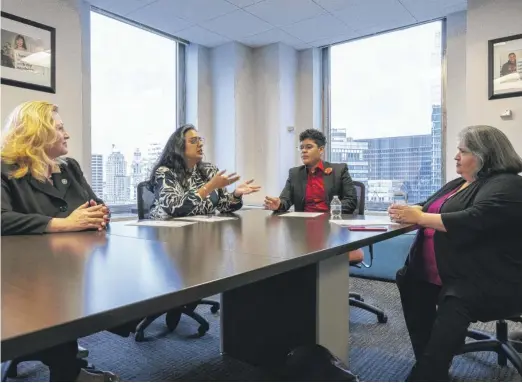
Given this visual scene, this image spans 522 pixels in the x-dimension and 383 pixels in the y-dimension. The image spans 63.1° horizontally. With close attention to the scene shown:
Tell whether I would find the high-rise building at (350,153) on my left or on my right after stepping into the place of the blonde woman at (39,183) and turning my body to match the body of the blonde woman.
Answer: on my left

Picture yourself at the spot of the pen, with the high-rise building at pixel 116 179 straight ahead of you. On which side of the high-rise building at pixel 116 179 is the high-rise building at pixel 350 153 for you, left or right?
right

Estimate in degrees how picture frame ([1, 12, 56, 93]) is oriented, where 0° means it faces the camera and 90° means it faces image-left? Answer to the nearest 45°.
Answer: approximately 315°

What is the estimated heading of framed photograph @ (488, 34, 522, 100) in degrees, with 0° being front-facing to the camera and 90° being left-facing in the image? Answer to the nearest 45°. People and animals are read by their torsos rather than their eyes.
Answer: approximately 45°

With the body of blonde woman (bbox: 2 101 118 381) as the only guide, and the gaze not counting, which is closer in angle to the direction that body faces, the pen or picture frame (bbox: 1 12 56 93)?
the pen

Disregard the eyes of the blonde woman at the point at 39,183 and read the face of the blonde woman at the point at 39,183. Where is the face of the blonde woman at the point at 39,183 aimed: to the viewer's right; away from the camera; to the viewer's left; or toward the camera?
to the viewer's right

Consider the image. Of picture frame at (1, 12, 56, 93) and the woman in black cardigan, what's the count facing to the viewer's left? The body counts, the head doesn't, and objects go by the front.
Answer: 1

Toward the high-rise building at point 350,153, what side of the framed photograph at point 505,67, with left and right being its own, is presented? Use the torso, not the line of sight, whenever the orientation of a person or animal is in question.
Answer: right

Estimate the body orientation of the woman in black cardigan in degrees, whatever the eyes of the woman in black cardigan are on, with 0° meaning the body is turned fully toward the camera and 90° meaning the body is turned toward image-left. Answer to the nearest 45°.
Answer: approximately 90°

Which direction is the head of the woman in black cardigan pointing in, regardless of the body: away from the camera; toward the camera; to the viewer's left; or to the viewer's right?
to the viewer's left

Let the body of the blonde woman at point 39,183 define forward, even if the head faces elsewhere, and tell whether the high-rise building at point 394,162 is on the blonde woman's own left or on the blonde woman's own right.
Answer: on the blonde woman's own left

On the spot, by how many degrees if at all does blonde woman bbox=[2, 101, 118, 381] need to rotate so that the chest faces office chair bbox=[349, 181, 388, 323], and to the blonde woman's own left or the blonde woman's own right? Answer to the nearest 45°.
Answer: approximately 45° to the blonde woman's own left

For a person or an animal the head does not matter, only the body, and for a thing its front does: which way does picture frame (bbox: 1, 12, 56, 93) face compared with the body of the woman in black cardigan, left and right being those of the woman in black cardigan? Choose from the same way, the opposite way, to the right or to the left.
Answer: the opposite way

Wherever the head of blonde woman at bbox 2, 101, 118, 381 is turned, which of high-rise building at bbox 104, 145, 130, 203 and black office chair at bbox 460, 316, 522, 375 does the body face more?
the black office chair
